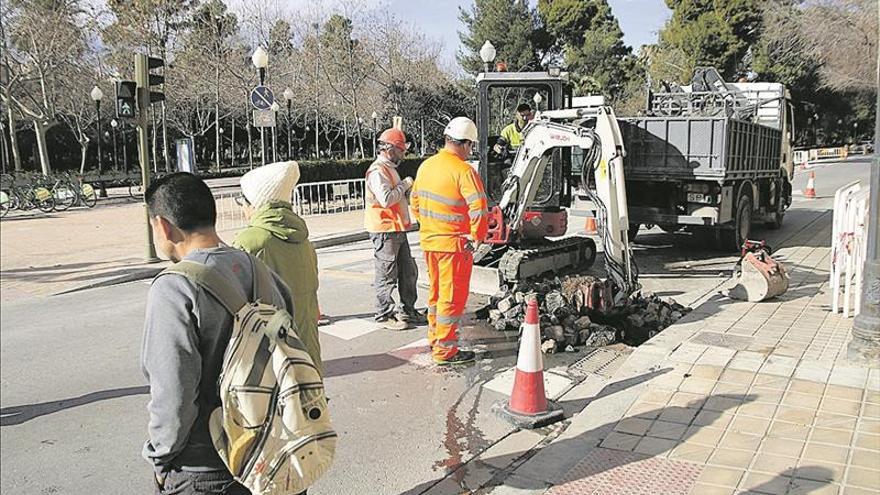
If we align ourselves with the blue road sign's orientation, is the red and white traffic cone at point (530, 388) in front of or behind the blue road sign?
in front

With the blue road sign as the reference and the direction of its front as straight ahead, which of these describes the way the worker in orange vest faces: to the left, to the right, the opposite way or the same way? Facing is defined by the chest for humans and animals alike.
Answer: to the left

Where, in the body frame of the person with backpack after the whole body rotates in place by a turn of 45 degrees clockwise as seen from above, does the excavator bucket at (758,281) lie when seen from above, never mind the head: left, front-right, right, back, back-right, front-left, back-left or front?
front-right

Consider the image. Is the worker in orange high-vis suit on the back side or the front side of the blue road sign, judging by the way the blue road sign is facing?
on the front side

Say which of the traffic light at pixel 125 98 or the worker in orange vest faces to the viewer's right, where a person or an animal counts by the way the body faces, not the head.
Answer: the worker in orange vest

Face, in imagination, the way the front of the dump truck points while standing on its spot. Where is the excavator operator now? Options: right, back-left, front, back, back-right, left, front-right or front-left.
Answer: back

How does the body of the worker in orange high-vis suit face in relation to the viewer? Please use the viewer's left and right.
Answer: facing away from the viewer and to the right of the viewer

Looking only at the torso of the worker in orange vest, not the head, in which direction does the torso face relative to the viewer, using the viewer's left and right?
facing to the right of the viewer

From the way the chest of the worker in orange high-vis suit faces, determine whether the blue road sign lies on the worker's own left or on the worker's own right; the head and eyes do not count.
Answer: on the worker's own left

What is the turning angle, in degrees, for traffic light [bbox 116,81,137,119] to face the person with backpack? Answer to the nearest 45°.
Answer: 0° — it already faces them
